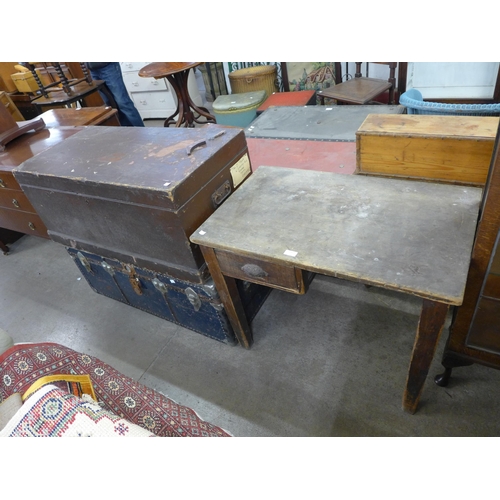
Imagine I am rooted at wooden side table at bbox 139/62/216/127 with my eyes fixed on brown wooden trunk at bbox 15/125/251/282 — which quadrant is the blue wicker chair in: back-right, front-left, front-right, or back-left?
front-left

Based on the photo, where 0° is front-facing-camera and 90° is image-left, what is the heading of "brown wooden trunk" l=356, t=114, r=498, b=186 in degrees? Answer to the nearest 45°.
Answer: approximately 0°

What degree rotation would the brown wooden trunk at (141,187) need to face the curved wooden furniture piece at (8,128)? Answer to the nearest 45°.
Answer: approximately 90° to its right

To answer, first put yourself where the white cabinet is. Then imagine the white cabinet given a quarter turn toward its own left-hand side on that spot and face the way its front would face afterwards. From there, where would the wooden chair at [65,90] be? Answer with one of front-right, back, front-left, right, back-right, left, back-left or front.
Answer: back-right

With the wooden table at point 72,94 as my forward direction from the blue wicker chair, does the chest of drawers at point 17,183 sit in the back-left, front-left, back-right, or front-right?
front-left

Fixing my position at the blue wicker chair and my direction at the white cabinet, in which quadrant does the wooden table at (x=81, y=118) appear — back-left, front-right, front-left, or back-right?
front-left

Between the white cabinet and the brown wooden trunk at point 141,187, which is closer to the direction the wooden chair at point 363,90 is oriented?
the brown wooden trunk

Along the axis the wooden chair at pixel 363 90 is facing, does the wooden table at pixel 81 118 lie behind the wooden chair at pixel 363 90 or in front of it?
in front

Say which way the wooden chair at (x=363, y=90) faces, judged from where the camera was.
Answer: facing the viewer and to the left of the viewer

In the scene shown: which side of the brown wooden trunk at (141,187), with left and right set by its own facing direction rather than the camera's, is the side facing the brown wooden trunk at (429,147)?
left

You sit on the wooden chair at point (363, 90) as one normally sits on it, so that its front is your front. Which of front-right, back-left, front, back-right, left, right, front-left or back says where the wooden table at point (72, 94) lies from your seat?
front-right

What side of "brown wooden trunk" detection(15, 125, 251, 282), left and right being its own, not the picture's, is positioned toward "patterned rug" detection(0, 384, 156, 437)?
front

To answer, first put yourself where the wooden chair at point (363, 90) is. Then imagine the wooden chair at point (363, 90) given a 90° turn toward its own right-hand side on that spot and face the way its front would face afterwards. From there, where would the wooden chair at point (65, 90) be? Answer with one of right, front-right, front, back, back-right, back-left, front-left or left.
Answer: front-left

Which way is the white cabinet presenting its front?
toward the camera

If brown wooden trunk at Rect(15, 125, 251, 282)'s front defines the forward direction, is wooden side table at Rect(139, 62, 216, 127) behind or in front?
behind

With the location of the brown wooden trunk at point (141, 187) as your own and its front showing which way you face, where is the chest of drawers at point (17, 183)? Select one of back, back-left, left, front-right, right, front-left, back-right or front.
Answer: right

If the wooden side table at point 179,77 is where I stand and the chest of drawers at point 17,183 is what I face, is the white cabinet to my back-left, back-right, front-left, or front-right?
back-right

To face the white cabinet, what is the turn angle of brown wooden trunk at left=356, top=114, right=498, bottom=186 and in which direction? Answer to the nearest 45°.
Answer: approximately 135° to its right

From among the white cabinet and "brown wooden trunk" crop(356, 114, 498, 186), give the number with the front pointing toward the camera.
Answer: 2
